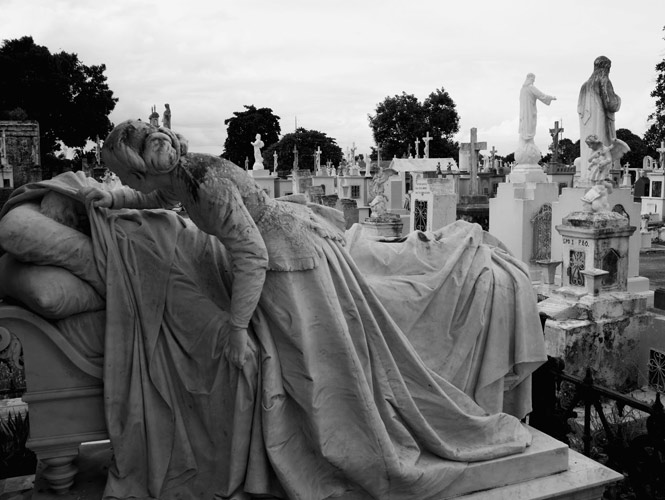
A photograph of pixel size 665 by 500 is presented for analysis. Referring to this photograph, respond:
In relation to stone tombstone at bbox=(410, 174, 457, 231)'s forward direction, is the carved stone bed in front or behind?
in front

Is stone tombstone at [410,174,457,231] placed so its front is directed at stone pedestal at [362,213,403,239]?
no

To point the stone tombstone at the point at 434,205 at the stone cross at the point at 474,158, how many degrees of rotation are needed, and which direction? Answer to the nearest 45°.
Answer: approximately 135° to its right

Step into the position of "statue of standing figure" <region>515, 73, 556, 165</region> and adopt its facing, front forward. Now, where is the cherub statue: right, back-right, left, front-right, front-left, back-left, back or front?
right

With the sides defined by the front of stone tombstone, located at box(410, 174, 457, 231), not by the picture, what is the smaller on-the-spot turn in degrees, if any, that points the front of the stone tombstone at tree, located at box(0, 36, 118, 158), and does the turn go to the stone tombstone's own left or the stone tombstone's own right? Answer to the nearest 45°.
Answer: approximately 90° to the stone tombstone's own right

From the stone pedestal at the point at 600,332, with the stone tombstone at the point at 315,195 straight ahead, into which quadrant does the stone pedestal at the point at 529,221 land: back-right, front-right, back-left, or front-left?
front-right

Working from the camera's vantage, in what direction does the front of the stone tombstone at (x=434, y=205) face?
facing the viewer and to the left of the viewer

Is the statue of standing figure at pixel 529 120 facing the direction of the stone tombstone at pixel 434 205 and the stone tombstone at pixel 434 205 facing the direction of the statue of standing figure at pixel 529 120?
no

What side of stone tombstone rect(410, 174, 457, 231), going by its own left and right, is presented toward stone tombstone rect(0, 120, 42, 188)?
right

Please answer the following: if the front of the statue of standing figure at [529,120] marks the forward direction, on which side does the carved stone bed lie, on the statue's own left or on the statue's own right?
on the statue's own right

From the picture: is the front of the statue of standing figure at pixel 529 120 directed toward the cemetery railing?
no

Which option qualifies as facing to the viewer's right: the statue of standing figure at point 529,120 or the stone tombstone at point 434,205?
the statue of standing figure

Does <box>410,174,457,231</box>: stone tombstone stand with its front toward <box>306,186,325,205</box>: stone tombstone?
no

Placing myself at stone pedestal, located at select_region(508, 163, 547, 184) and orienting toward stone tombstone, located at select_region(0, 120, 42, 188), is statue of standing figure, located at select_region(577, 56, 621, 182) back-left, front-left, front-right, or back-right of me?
back-left

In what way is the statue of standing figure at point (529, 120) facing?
to the viewer's right
